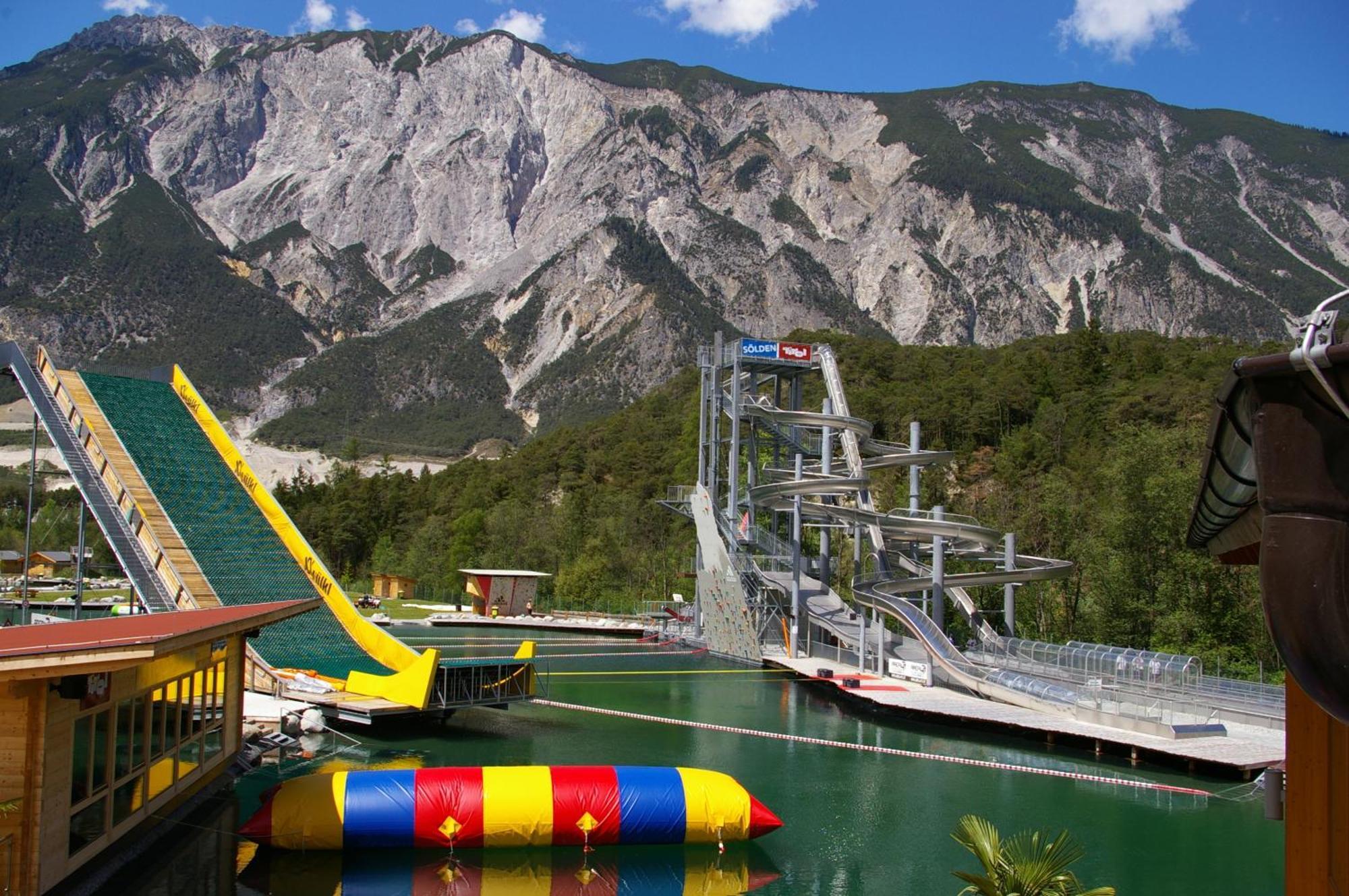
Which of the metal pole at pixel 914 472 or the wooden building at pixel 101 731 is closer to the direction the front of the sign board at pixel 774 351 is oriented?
the wooden building

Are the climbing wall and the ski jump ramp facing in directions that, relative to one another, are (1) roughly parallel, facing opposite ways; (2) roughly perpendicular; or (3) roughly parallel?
roughly perpendicular

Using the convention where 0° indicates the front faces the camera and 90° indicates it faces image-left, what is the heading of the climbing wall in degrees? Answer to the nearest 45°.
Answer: approximately 45°

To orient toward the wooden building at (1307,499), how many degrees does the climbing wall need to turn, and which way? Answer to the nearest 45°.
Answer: approximately 45° to its left

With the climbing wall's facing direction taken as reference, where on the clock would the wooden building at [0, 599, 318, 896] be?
The wooden building is roughly at 11 o'clock from the climbing wall.

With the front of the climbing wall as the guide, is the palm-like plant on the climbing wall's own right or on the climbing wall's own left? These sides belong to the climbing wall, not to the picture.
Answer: on the climbing wall's own left

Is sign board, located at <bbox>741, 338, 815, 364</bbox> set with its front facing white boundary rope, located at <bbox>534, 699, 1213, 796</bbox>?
yes

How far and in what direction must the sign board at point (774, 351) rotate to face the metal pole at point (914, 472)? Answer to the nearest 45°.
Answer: approximately 45° to its left

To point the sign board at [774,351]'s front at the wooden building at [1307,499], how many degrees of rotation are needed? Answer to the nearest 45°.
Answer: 0° — it already faces it

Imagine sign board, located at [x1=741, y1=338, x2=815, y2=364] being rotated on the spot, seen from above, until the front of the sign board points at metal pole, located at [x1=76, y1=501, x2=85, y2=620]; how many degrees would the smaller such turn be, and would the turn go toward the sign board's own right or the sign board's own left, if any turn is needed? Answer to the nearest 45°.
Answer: approximately 45° to the sign board's own right
